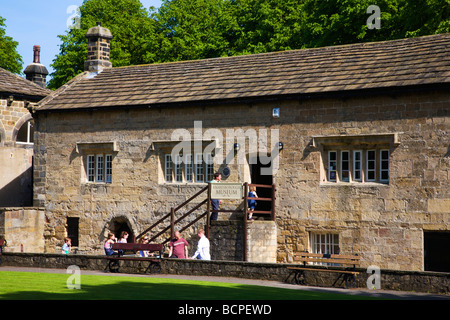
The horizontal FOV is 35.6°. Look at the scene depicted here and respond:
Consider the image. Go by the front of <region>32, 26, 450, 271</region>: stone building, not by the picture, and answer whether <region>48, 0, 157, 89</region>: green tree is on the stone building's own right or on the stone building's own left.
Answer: on the stone building's own right

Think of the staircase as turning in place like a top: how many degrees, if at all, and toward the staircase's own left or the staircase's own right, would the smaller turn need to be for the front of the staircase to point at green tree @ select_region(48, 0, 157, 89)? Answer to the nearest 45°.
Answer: approximately 90° to the staircase's own right

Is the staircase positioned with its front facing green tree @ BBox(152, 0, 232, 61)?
no

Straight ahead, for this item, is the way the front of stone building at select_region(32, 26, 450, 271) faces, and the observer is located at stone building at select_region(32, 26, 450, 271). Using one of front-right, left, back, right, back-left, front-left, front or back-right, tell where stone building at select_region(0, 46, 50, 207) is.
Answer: right

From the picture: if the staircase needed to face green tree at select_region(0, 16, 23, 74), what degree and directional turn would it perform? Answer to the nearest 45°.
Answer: approximately 45° to its right

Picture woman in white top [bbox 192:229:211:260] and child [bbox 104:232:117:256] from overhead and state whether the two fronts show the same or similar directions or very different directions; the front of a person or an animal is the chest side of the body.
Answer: very different directions

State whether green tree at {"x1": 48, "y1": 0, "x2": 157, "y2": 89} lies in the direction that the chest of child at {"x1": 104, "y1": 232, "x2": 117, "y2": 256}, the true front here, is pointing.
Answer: no

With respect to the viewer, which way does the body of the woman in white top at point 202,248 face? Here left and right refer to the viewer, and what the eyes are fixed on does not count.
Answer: facing to the left of the viewer

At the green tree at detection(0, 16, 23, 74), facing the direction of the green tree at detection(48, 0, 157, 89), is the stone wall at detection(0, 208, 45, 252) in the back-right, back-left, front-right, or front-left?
front-right

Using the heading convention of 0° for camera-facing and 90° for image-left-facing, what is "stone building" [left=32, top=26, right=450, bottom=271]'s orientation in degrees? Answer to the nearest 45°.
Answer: approximately 45°

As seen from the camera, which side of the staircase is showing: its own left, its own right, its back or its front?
left
